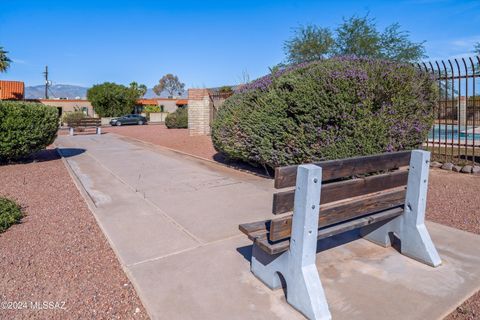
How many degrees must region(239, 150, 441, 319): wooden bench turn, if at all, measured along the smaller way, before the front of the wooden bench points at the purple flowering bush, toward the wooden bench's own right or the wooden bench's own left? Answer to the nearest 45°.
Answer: approximately 45° to the wooden bench's own right

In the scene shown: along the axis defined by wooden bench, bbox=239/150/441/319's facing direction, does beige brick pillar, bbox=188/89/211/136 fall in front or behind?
in front

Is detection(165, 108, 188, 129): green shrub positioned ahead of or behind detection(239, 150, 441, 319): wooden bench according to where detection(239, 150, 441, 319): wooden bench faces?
ahead

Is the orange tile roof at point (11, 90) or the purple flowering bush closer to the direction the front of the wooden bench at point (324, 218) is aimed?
the orange tile roof

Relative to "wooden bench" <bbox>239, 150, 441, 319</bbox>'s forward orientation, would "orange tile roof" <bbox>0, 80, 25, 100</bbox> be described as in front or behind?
in front

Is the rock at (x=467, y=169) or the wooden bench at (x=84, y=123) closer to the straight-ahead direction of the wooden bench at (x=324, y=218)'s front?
the wooden bench

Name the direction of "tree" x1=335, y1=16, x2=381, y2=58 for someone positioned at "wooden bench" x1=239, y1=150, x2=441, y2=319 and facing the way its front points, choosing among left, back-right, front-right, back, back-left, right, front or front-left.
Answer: front-right

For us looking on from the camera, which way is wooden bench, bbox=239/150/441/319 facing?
facing away from the viewer and to the left of the viewer
